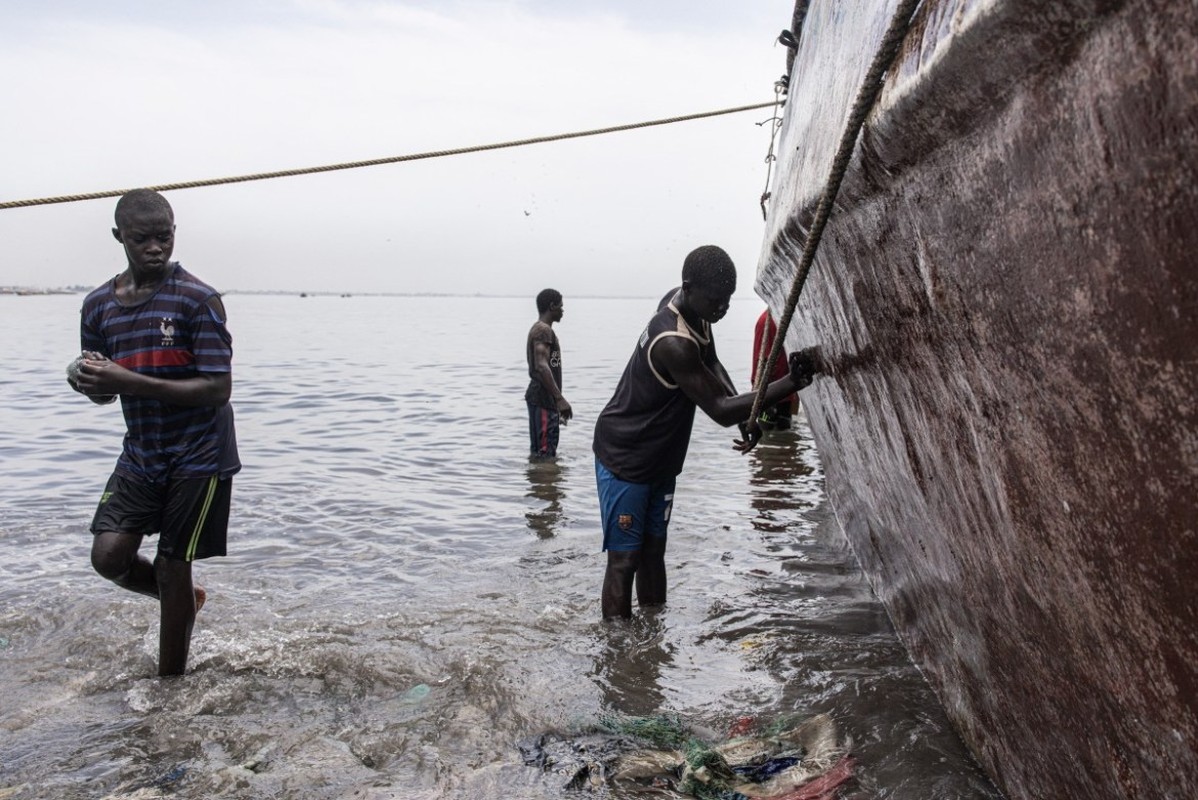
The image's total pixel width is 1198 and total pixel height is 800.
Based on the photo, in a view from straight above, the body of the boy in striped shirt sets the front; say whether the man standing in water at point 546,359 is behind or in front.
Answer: behind

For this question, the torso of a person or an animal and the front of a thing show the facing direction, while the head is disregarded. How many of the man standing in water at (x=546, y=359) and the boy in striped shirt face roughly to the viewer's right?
1

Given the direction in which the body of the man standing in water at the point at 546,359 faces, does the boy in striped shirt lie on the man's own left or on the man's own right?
on the man's own right

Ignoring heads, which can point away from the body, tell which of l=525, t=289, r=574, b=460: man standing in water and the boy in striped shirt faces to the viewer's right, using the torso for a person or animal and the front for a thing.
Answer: the man standing in water

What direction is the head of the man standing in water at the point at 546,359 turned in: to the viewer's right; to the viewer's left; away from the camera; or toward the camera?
to the viewer's right

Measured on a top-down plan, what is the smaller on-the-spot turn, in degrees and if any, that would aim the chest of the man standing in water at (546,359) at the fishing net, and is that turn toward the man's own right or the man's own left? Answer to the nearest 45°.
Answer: approximately 90° to the man's own right

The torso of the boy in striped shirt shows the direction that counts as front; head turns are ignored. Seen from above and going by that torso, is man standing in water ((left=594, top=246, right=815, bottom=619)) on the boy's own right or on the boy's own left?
on the boy's own left

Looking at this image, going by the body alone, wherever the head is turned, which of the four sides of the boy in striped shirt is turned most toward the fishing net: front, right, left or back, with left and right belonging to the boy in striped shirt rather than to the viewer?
left

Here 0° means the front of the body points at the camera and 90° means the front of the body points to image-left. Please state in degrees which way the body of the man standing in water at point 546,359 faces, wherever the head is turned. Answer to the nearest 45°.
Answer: approximately 270°

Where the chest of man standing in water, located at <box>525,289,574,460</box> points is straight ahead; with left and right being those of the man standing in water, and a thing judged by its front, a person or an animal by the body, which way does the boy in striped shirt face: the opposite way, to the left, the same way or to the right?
to the right

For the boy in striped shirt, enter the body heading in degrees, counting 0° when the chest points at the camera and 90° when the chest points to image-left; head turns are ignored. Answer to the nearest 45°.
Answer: approximately 45°
